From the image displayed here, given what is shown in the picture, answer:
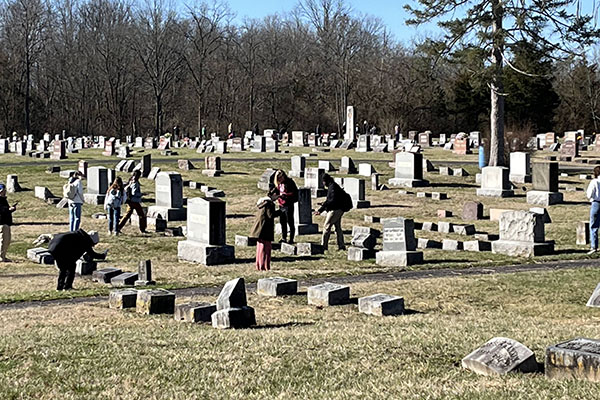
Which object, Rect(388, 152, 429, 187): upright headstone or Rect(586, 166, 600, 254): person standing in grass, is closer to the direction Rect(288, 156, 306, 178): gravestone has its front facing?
the person standing in grass

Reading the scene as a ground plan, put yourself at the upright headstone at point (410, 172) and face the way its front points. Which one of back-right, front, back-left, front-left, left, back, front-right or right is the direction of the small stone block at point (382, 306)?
front-left

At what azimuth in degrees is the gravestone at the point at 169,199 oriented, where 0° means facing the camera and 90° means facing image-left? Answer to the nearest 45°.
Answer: approximately 45°

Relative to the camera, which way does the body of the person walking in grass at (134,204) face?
to the viewer's right

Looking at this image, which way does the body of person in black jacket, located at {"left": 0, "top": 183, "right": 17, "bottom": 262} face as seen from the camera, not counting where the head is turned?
to the viewer's right

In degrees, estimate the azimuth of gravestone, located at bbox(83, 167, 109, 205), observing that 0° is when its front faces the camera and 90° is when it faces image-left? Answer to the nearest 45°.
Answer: approximately 45°

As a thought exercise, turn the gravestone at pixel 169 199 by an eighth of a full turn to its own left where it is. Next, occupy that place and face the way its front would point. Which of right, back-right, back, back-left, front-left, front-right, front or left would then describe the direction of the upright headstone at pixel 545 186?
left

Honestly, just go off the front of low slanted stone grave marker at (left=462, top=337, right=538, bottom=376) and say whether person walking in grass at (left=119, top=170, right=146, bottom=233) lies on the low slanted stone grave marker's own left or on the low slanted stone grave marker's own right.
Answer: on the low slanted stone grave marker's own right

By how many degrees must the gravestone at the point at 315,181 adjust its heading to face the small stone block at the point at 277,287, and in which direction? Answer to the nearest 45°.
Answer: approximately 45° to its left
